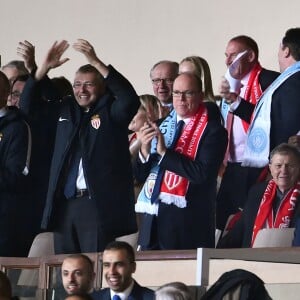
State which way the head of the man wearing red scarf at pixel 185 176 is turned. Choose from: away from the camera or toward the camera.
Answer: toward the camera

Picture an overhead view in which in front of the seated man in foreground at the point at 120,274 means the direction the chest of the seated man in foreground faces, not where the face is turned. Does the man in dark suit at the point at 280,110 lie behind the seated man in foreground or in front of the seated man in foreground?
behind

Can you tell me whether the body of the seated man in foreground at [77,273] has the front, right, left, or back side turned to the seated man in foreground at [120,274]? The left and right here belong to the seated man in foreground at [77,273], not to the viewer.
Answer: left

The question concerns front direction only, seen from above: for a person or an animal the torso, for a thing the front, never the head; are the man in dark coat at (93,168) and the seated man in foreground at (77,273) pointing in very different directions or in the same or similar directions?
same or similar directions

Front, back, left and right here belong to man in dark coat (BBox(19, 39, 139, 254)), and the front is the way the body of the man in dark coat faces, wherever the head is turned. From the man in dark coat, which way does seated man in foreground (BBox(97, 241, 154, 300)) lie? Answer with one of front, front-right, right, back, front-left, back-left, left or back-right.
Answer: front-left

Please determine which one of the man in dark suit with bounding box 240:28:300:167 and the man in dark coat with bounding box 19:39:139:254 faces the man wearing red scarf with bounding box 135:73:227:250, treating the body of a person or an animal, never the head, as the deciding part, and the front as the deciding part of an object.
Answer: the man in dark suit with bounding box 240:28:300:167

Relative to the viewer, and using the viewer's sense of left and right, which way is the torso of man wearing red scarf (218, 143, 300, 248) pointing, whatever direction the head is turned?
facing the viewer

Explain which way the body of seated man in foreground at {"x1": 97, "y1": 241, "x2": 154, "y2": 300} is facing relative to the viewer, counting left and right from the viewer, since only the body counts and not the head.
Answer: facing the viewer and to the left of the viewer

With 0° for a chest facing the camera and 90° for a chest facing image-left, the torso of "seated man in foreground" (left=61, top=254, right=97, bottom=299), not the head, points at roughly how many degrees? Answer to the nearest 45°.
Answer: approximately 45°

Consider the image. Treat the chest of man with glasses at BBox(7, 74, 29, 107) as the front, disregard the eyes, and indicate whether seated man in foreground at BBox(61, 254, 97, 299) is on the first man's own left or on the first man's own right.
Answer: on the first man's own left

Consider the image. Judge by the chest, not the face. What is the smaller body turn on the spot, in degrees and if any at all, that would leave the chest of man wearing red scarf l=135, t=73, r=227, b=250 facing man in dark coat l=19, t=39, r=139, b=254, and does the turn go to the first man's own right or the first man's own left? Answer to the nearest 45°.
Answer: approximately 45° to the first man's own right

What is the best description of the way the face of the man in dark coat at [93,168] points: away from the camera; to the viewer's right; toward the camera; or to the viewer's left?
toward the camera
